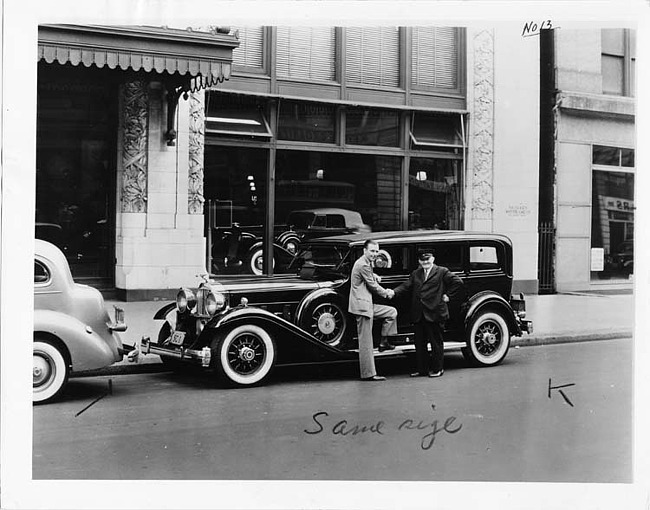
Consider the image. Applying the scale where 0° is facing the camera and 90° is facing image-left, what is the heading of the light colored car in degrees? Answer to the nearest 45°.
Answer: approximately 90°

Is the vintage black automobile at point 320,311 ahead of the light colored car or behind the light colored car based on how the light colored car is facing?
behind

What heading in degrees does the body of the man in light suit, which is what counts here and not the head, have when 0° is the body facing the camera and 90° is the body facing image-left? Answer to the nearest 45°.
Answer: approximately 270°

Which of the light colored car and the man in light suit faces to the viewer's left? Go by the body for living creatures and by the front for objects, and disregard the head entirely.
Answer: the light colored car

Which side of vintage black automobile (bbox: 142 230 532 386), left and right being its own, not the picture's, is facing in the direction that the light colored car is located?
front

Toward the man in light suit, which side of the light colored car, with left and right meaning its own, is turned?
back

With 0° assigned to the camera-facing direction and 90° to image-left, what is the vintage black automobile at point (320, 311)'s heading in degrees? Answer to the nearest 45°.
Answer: approximately 45°

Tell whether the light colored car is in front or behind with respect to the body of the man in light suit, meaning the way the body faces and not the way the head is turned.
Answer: behind

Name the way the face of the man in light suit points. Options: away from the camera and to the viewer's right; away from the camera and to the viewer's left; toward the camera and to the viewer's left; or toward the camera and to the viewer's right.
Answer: toward the camera and to the viewer's right

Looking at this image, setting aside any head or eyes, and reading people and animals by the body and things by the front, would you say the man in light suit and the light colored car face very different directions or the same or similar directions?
very different directions

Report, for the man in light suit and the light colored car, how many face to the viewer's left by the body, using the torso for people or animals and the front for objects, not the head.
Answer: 1
